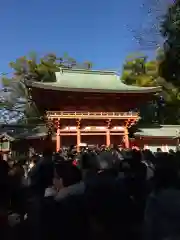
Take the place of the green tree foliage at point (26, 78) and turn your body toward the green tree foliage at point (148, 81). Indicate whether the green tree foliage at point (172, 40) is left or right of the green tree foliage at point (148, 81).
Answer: right

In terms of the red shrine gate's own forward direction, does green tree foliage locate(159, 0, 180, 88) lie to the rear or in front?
in front

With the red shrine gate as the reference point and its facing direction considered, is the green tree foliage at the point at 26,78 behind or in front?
behind

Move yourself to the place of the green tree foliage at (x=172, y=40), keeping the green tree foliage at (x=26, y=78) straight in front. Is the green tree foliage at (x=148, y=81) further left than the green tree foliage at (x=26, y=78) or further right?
right

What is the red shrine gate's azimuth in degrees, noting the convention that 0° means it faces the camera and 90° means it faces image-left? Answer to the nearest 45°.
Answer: approximately 0°
